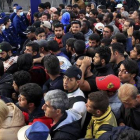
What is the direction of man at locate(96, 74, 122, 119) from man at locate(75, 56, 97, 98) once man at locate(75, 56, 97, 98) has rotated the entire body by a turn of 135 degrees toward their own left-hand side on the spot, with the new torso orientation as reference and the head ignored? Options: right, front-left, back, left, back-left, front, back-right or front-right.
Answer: front

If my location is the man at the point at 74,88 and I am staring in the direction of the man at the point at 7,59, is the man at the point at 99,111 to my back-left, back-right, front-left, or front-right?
back-left

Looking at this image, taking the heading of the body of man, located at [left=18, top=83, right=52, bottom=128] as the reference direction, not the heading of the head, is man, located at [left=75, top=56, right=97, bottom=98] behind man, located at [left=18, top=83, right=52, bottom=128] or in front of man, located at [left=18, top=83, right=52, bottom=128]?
behind

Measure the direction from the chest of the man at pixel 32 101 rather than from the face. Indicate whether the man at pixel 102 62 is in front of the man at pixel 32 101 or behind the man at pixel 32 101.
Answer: behind
